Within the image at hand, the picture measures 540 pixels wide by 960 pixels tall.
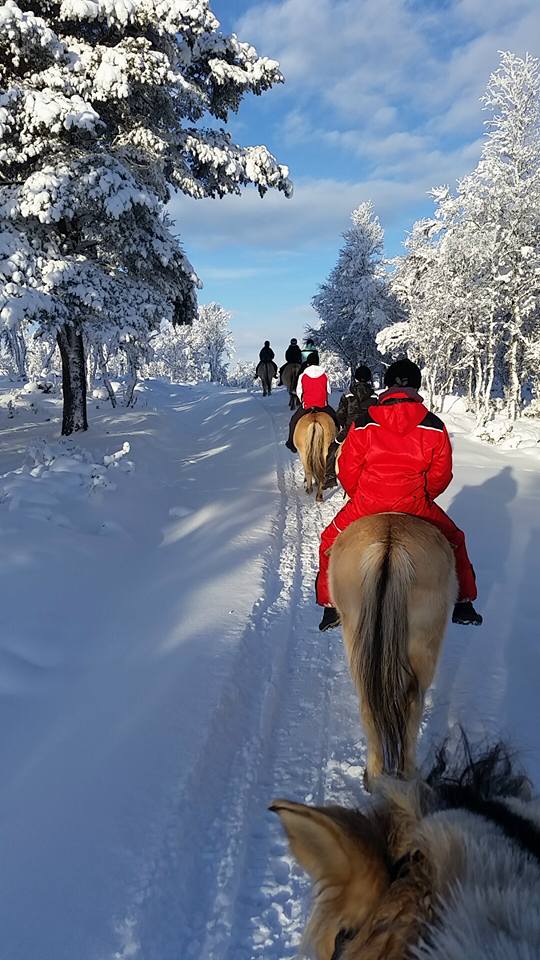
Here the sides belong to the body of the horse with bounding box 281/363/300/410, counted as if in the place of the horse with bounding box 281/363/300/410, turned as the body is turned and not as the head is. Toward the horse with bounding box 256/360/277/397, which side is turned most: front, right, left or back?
front

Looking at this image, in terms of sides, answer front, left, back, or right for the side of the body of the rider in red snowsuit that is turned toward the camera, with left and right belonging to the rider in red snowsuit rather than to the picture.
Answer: back

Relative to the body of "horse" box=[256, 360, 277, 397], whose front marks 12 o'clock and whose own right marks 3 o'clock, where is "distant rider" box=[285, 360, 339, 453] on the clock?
The distant rider is roughly at 6 o'clock from the horse.

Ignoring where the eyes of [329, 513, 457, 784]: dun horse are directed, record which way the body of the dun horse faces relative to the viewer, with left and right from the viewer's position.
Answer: facing away from the viewer

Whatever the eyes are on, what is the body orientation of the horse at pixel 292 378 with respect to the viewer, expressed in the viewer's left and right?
facing away from the viewer

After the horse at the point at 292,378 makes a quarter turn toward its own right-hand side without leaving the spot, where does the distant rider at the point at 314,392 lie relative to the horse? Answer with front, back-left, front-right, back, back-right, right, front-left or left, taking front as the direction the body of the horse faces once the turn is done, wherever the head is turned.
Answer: right

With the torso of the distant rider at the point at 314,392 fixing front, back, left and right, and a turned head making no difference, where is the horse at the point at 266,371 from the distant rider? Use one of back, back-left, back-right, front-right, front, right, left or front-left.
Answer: front

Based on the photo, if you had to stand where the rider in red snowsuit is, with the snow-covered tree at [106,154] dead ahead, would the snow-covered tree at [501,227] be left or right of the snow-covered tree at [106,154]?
right

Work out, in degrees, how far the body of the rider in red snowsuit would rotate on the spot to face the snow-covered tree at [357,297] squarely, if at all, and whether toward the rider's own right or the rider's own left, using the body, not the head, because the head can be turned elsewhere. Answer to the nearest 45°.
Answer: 0° — they already face it

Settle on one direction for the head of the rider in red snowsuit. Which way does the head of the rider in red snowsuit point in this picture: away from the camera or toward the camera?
away from the camera

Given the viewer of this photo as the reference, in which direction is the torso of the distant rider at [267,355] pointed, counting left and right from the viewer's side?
facing away from the viewer

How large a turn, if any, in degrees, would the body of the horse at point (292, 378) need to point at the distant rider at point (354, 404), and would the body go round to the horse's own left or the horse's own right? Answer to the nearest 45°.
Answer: approximately 180°

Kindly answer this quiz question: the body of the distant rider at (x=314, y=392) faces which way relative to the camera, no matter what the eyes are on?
away from the camera

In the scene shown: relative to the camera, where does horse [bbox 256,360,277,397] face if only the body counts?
away from the camera
